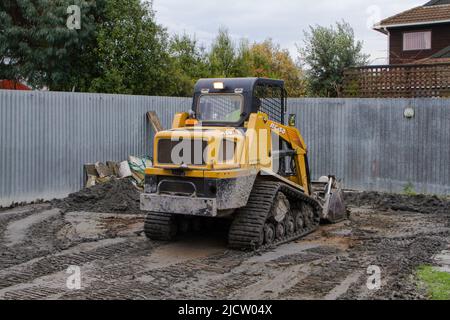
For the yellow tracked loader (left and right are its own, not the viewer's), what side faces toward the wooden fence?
front

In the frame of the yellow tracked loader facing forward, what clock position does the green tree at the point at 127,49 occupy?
The green tree is roughly at 10 o'clock from the yellow tracked loader.

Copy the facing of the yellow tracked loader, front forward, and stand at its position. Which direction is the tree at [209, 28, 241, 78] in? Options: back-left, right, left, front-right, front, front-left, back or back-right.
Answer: front-left

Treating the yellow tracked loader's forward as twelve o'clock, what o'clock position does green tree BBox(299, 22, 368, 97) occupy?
The green tree is roughly at 11 o'clock from the yellow tracked loader.

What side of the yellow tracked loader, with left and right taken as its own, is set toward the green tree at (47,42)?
left

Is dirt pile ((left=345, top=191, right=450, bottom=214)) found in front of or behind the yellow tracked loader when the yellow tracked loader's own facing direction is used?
in front

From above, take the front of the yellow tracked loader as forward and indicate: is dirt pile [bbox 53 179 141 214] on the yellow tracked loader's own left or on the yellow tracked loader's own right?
on the yellow tracked loader's own left

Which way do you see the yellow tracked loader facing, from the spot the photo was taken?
facing away from the viewer and to the right of the viewer
